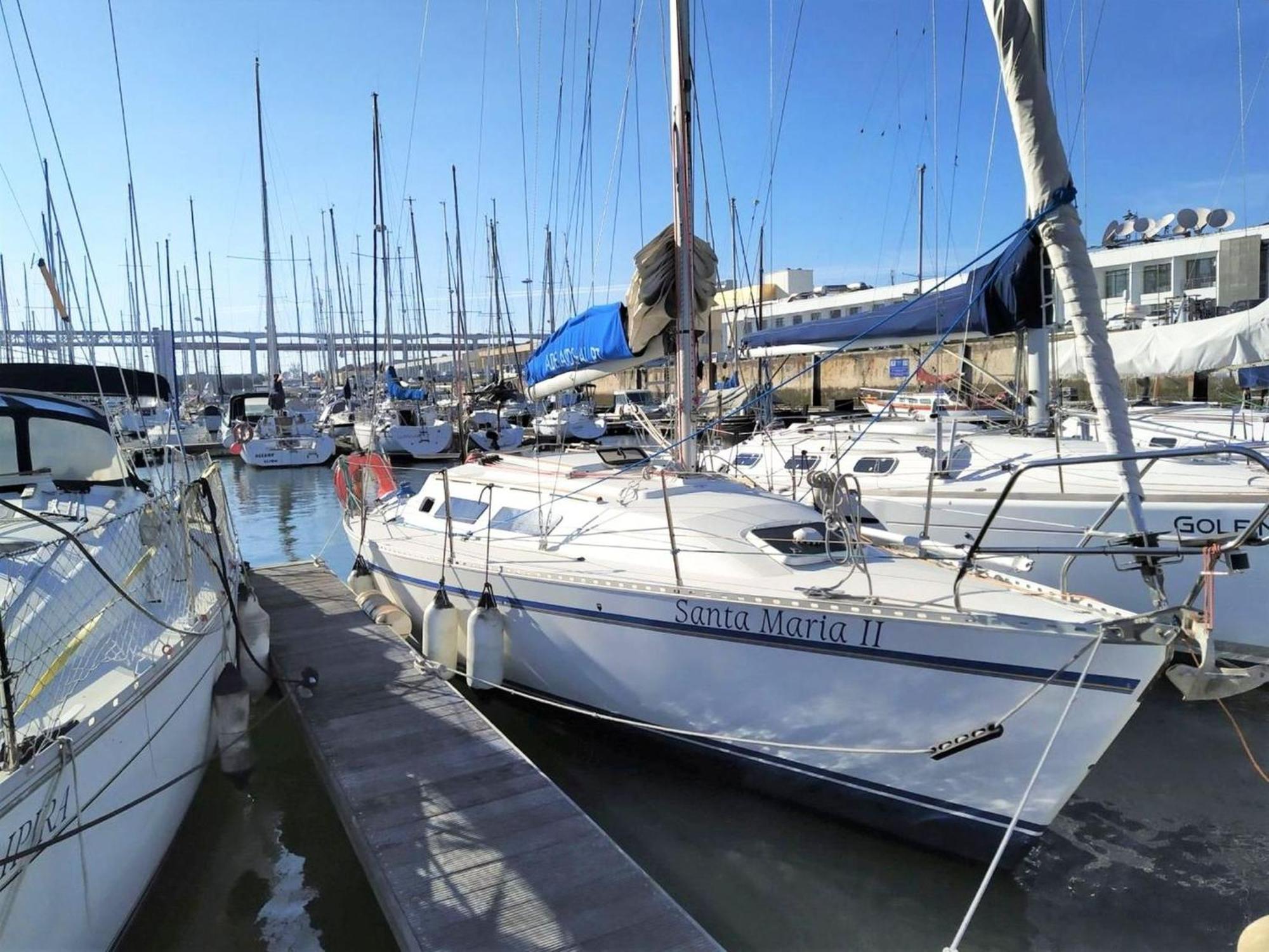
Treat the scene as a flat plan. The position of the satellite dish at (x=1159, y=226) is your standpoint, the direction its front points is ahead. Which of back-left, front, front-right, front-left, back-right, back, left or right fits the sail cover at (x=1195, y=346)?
left

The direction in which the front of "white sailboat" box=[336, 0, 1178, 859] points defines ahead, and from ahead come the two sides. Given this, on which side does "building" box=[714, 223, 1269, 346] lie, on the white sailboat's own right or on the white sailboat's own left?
on the white sailboat's own left

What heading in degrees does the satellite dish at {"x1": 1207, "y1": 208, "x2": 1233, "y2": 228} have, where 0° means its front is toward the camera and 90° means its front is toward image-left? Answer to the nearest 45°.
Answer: approximately 45°

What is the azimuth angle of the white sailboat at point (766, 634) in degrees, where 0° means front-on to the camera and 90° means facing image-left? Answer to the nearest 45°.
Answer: approximately 315°

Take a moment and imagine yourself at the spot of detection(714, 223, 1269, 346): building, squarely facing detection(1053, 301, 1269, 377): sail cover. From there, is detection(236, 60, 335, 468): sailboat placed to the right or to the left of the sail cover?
right

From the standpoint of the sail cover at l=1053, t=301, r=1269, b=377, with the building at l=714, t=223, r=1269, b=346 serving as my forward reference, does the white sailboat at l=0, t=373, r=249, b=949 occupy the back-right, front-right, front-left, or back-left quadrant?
back-left

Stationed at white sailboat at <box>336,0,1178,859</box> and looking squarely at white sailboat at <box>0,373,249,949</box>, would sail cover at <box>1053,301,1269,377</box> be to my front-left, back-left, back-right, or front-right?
back-right

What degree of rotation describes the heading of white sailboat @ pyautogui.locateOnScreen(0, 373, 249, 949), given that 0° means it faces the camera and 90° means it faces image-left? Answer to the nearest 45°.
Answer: approximately 45°

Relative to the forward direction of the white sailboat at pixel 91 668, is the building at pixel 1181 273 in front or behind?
behind
